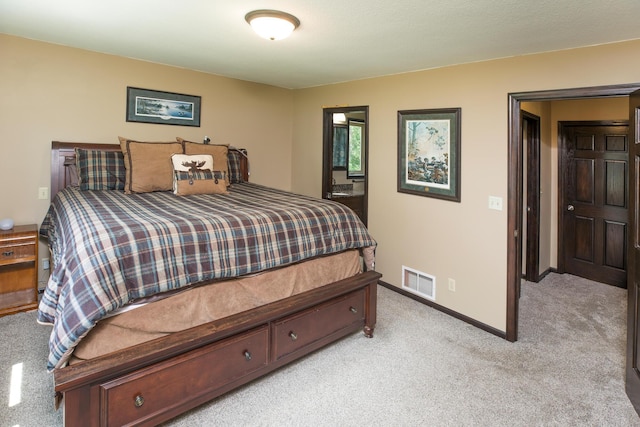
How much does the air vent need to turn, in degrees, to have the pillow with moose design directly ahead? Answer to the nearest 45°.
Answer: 0° — it already faces it

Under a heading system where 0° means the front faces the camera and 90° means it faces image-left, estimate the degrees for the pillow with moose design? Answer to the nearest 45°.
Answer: approximately 0°

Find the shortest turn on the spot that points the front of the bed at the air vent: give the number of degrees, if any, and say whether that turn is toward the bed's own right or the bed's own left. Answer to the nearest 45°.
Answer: approximately 90° to the bed's own left

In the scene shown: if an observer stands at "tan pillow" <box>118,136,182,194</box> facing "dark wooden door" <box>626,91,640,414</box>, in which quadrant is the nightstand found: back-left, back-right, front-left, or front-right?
back-right

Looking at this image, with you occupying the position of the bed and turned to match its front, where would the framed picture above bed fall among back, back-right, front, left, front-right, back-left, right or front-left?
back-left

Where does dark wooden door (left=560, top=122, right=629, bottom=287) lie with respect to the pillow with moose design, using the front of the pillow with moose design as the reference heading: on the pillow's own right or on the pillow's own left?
on the pillow's own left

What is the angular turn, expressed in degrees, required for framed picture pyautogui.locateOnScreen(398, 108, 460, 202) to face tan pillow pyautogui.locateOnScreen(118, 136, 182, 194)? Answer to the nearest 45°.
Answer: approximately 45° to its right
